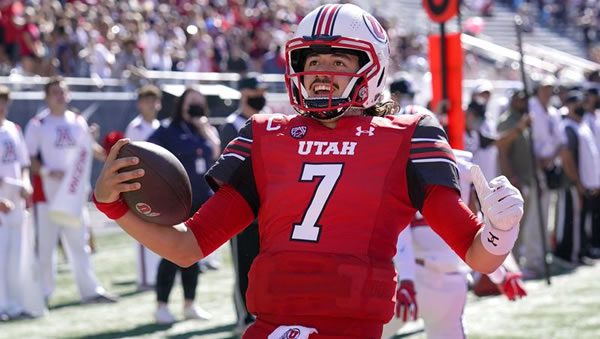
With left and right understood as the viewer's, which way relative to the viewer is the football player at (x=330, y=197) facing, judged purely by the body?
facing the viewer

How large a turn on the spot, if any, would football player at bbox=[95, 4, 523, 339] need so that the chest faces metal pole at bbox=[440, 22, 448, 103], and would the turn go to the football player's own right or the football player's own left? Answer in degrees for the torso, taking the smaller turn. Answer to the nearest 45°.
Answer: approximately 180°

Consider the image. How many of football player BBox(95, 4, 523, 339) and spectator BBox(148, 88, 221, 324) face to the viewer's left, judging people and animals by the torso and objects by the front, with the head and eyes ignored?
0

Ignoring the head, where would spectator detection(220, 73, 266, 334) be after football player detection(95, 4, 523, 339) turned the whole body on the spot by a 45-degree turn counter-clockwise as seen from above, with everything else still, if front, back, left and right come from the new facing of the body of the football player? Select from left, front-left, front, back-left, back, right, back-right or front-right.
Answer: back-left

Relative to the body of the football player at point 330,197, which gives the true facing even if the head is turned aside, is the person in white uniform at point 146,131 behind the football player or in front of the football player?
behind

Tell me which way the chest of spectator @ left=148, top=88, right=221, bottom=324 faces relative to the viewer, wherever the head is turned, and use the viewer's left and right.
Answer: facing the viewer and to the right of the viewer

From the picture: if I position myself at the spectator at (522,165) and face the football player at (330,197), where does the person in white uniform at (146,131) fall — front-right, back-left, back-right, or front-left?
front-right

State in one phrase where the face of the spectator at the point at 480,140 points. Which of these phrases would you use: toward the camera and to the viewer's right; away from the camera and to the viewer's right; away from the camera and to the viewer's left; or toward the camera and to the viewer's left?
toward the camera and to the viewer's left

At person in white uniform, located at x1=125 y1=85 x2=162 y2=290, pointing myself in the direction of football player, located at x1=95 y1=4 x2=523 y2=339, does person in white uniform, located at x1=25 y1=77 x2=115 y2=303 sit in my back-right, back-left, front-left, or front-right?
front-right
